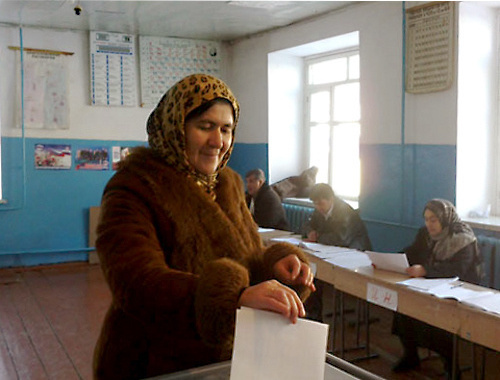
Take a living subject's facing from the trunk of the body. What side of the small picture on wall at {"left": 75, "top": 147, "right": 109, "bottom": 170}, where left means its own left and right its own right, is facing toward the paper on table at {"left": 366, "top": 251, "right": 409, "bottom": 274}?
front

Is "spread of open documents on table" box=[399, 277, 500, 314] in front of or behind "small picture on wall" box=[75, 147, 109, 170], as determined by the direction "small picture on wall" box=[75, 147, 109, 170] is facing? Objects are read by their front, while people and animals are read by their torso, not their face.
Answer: in front

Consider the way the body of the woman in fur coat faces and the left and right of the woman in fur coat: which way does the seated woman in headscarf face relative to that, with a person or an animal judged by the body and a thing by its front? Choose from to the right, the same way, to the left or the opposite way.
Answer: to the right

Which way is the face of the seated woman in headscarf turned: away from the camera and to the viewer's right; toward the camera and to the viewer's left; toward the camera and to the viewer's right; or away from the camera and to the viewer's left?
toward the camera and to the viewer's left

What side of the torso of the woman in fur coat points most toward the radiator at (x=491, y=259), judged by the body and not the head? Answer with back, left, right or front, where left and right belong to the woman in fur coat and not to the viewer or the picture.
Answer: left

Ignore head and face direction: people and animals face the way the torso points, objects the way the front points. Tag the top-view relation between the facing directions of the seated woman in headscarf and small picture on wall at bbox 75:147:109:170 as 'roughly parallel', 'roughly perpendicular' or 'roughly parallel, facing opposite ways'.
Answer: roughly perpendicular

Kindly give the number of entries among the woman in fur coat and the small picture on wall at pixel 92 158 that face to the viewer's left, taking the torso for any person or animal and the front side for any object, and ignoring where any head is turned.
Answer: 0

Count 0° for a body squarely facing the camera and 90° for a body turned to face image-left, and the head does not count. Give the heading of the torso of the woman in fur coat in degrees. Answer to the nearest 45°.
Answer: approximately 315°

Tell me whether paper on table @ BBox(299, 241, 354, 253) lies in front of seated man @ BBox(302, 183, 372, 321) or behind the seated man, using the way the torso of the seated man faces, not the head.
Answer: in front

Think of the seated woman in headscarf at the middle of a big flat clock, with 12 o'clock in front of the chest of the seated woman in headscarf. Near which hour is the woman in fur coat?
The woman in fur coat is roughly at 11 o'clock from the seated woman in headscarf.

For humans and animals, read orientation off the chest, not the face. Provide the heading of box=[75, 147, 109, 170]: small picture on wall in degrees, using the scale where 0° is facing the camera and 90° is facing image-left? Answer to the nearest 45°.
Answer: approximately 0°

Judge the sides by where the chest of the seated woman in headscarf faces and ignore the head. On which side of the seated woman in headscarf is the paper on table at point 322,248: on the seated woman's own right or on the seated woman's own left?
on the seated woman's own right

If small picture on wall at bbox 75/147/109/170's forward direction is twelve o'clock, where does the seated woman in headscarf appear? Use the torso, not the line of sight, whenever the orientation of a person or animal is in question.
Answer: The seated woman in headscarf is roughly at 11 o'clock from the small picture on wall.

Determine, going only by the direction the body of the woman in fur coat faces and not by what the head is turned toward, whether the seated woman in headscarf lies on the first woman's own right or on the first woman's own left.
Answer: on the first woman's own left

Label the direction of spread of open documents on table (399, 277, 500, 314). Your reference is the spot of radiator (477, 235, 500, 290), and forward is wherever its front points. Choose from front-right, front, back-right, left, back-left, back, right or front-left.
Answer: front-left
